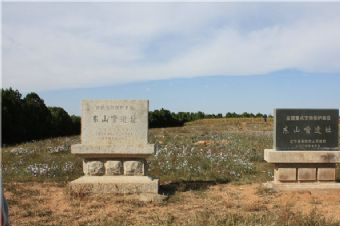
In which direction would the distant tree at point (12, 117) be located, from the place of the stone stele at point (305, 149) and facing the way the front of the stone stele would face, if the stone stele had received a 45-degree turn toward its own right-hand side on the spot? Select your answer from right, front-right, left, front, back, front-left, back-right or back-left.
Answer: right

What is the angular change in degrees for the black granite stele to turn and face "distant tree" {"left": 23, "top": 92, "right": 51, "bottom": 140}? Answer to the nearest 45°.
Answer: approximately 135° to its right

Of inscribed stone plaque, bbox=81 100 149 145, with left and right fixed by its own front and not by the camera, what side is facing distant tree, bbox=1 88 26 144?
back

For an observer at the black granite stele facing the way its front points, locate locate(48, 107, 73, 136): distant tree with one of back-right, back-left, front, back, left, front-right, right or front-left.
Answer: back-right

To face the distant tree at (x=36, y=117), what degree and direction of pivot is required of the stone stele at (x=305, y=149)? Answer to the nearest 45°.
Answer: approximately 135° to its right

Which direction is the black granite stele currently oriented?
toward the camera

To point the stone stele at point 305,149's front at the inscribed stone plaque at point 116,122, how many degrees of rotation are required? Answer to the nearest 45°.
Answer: approximately 45° to its right

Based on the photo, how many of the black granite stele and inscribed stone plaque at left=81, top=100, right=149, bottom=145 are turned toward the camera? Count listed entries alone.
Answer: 2

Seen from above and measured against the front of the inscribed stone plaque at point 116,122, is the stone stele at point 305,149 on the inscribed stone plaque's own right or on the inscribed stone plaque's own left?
on the inscribed stone plaque's own left

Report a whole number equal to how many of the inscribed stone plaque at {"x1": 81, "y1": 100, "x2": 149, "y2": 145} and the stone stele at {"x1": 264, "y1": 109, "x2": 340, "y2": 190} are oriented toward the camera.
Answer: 2

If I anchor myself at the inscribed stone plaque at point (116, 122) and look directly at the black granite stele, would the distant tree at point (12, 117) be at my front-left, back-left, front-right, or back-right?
back-left

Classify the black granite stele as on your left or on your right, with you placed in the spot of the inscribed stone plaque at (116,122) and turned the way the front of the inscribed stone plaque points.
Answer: on your left

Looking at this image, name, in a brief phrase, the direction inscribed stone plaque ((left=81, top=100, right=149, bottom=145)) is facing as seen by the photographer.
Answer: facing the viewer

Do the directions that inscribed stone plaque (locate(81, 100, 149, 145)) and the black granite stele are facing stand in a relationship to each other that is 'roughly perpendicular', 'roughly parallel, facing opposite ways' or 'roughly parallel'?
roughly parallel

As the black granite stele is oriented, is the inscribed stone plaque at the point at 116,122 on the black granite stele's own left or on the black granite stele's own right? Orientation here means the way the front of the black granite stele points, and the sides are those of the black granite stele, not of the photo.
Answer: on the black granite stele's own right
